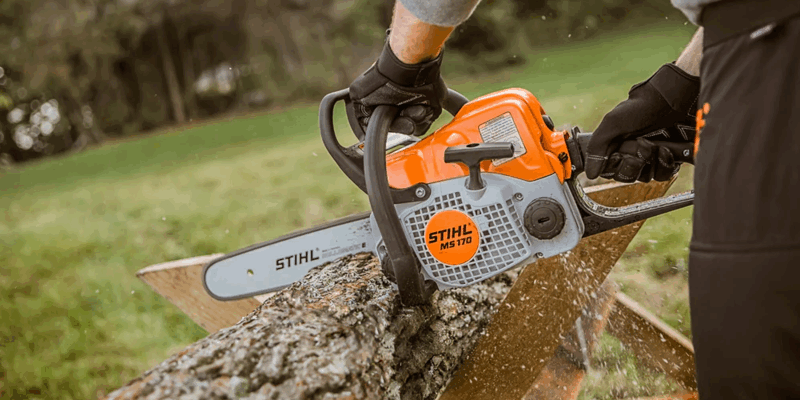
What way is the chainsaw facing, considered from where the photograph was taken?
facing to the left of the viewer
